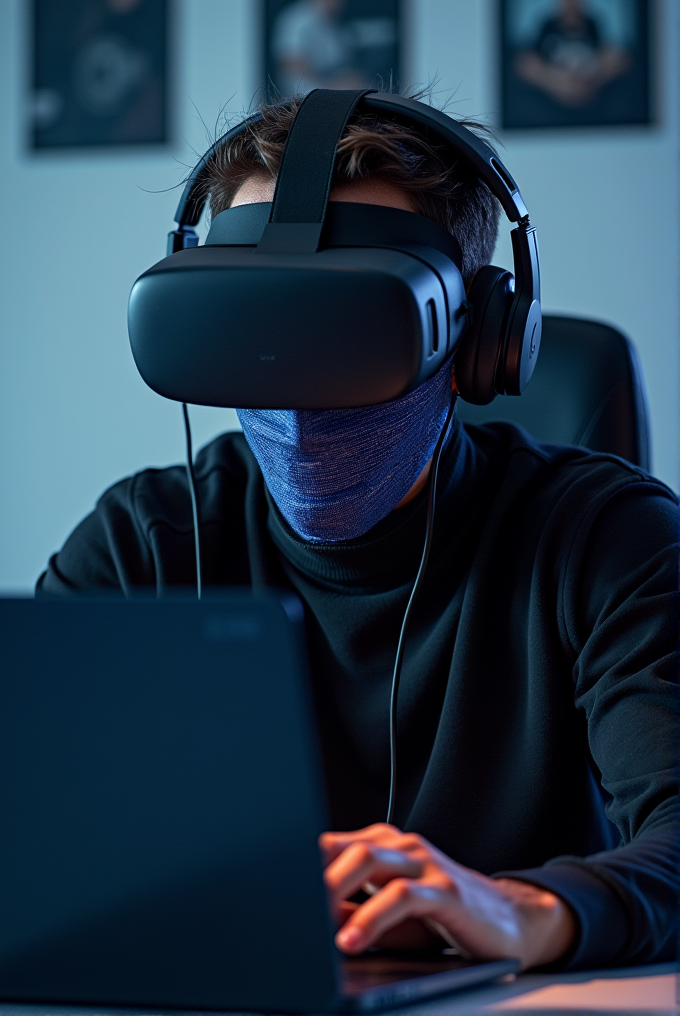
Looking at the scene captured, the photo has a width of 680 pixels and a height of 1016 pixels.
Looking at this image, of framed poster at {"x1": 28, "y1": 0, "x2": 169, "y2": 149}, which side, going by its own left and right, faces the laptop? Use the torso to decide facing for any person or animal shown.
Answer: front

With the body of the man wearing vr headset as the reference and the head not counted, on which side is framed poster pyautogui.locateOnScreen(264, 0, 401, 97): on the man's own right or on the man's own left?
on the man's own right

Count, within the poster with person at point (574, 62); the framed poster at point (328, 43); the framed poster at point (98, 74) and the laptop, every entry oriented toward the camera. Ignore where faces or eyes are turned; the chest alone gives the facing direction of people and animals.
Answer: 3

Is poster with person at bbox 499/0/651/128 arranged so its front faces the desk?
yes

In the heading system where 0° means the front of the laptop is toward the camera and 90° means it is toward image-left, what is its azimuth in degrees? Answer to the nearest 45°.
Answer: approximately 225°

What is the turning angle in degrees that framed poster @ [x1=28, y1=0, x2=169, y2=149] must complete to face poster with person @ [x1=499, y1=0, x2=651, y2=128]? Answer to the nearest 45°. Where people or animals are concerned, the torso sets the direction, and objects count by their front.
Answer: approximately 45° to its left

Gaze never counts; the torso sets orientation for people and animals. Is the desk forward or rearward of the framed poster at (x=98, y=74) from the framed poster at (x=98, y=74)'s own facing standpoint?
forward

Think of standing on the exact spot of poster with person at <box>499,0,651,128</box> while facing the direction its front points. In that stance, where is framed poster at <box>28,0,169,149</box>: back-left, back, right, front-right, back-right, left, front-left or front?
right

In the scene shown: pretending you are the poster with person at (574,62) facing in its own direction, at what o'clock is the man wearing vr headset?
The man wearing vr headset is roughly at 12 o'clock from the poster with person.

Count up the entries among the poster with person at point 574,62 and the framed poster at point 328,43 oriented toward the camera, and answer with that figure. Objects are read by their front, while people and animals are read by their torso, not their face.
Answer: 2
